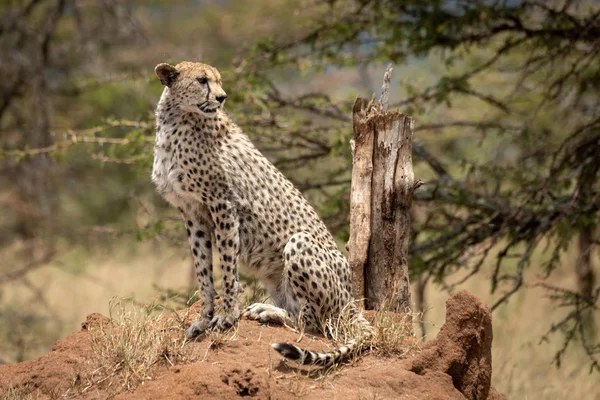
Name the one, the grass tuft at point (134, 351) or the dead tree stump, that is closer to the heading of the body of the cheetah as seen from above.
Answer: the grass tuft

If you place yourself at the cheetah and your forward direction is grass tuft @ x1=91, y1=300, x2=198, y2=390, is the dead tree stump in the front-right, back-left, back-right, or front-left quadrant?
back-left

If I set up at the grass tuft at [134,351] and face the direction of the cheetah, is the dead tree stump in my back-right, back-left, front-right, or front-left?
front-right

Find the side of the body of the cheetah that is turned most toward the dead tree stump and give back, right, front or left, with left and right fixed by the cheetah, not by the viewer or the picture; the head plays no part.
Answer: back

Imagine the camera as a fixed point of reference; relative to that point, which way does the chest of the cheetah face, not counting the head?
to the viewer's left

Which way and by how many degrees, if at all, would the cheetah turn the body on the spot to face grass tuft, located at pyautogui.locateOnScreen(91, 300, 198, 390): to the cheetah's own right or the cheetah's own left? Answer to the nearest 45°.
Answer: approximately 45° to the cheetah's own left
